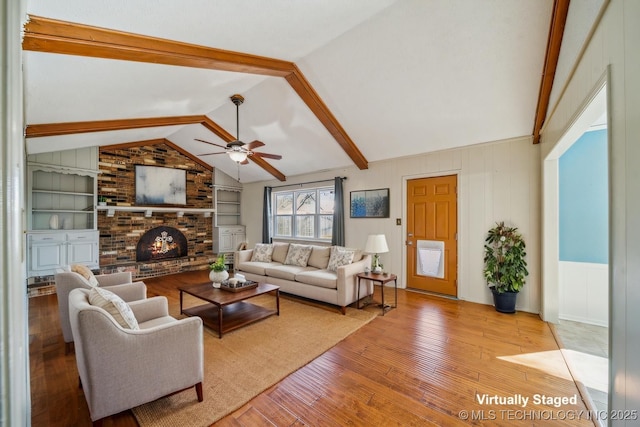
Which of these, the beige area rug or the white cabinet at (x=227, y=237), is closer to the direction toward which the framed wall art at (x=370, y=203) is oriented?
the beige area rug

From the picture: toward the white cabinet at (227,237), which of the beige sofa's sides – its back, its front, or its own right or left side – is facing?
right

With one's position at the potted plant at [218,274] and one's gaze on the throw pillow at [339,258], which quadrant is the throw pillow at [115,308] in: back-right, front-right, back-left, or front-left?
back-right

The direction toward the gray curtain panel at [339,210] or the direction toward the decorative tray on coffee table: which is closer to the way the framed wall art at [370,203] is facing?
the decorative tray on coffee table

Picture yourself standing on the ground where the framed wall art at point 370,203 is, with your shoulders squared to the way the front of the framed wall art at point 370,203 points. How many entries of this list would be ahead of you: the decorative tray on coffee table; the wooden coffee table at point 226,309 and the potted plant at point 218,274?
3

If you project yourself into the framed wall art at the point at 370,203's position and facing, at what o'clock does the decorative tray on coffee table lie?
The decorative tray on coffee table is roughly at 12 o'clock from the framed wall art.

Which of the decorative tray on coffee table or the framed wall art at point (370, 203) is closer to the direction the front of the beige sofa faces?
the decorative tray on coffee table

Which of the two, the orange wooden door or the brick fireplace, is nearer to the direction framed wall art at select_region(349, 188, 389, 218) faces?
the brick fireplace

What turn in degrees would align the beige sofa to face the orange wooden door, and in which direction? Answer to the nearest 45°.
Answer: approximately 135° to its left

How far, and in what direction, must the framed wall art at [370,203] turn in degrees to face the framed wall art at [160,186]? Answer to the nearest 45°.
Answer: approximately 45° to its right

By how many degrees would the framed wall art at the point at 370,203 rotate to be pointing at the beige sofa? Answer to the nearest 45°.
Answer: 0° — it already faces it

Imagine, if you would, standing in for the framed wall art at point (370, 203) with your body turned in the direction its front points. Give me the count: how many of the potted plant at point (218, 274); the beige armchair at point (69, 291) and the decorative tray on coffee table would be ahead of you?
3
